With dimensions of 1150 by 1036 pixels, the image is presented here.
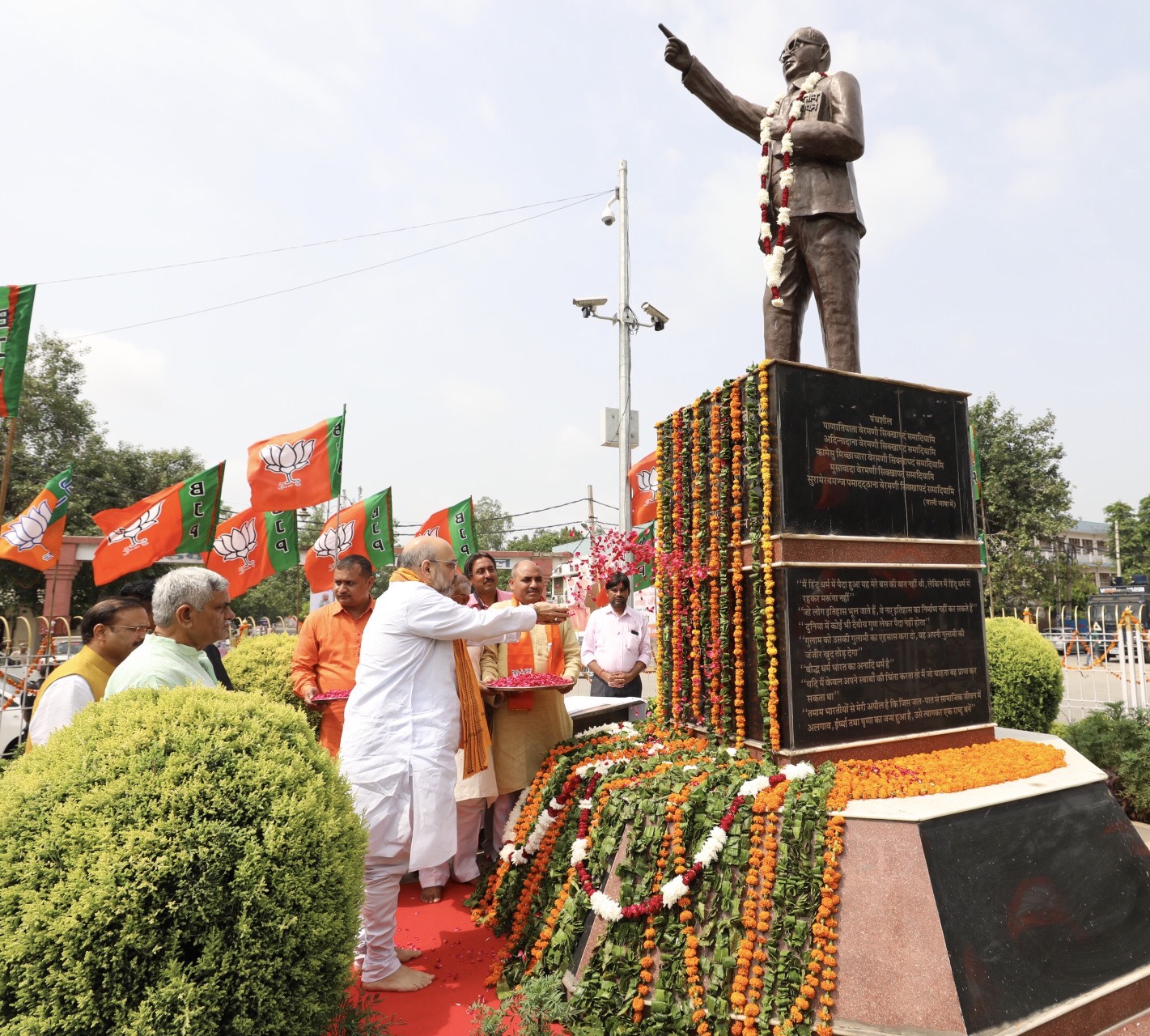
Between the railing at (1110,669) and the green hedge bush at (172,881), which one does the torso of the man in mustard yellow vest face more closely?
the railing

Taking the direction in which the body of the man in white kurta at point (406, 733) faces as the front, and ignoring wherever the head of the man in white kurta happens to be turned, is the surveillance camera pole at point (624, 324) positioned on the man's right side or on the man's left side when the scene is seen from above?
on the man's left side

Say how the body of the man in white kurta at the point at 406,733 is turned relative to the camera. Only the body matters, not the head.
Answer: to the viewer's right

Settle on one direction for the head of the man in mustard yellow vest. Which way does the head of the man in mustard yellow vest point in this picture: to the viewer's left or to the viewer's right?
to the viewer's right

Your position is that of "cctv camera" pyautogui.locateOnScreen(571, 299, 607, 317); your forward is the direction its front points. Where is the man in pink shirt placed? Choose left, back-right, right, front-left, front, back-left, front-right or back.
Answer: left

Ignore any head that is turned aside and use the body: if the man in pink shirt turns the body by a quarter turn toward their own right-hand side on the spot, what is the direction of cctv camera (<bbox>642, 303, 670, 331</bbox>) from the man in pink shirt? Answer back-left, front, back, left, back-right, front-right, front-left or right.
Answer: right

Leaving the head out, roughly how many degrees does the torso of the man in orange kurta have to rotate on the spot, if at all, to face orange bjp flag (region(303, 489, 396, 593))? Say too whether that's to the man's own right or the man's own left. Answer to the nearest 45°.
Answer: approximately 135° to the man's own left

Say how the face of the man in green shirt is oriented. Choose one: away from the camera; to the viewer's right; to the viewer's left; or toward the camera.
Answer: to the viewer's right
